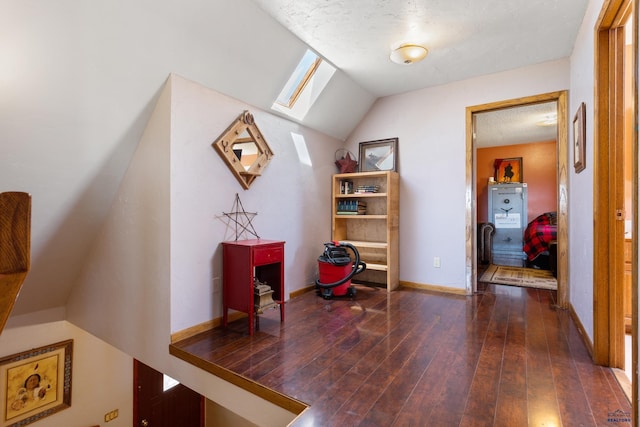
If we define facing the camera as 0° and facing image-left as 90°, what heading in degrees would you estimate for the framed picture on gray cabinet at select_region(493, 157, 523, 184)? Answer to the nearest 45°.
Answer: approximately 0°

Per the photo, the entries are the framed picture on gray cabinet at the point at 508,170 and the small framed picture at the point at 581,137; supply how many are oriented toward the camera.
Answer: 1

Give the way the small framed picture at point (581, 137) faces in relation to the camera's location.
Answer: facing to the left of the viewer

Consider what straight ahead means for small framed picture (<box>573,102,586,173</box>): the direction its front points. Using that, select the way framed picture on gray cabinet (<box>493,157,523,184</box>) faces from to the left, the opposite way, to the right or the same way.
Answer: to the left

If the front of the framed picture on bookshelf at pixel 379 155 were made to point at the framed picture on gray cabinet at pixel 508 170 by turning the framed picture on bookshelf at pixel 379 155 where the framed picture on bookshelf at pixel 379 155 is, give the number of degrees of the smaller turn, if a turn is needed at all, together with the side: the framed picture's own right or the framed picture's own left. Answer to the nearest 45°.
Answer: approximately 180°

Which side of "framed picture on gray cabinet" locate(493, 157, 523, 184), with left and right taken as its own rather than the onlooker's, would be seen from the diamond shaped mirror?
front

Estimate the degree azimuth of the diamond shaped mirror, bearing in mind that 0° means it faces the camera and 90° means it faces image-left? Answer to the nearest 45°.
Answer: approximately 315°
